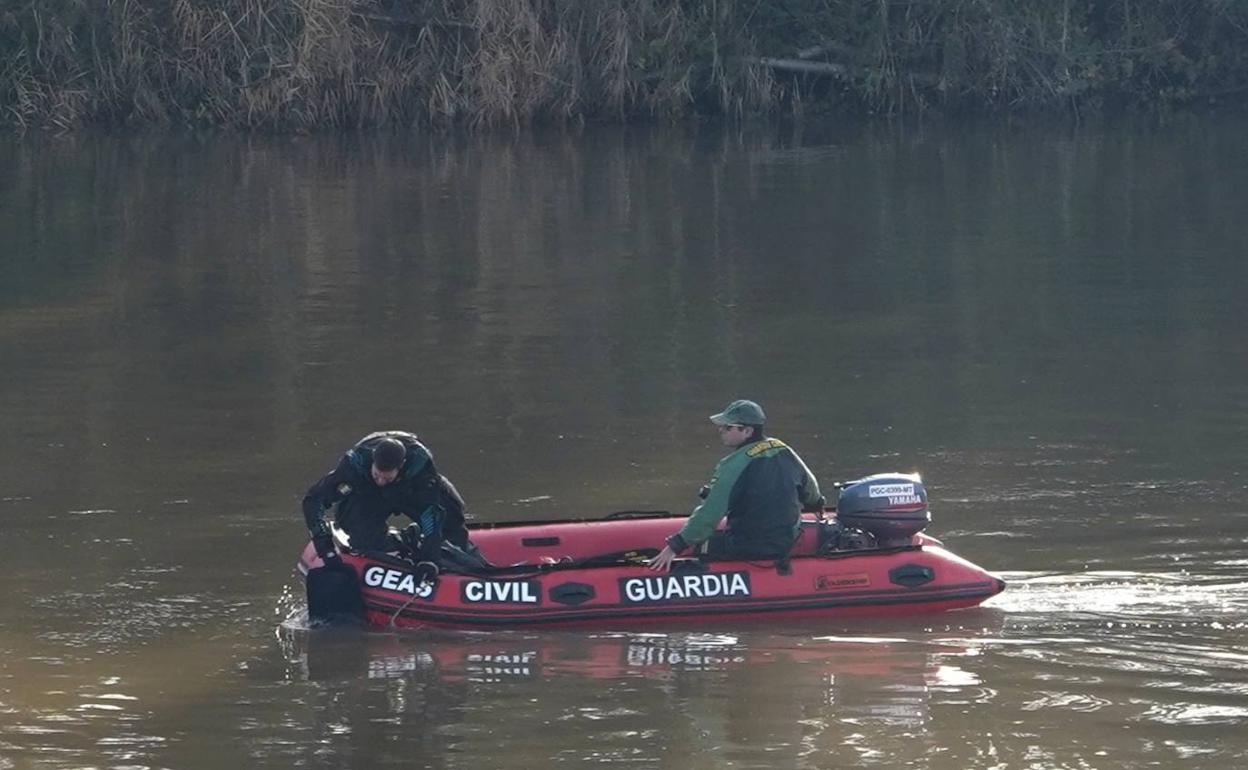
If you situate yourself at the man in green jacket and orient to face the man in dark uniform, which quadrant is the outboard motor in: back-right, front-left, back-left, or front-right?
back-right

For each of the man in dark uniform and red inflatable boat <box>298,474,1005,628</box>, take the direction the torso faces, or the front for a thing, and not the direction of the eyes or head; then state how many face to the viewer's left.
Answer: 1

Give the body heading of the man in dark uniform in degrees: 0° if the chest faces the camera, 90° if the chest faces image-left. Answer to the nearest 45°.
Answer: approximately 0°

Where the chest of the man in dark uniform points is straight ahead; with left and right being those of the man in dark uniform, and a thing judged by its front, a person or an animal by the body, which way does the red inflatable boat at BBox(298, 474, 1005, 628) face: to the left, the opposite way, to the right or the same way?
to the right

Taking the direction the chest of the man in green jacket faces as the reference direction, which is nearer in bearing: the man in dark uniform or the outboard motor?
the man in dark uniform

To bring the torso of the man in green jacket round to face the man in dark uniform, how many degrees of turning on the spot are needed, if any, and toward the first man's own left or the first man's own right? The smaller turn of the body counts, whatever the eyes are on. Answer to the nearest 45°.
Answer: approximately 45° to the first man's own left

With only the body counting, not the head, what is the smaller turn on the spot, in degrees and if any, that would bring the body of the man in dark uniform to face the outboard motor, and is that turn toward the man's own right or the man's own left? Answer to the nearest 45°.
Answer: approximately 90° to the man's own left

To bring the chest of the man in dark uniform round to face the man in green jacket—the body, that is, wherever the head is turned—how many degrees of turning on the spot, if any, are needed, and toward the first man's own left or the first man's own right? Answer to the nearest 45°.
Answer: approximately 90° to the first man's own left

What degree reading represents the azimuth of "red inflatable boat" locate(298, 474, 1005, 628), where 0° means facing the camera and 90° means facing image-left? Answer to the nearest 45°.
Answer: approximately 90°

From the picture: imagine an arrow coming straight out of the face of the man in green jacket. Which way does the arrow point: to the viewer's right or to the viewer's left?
to the viewer's left
